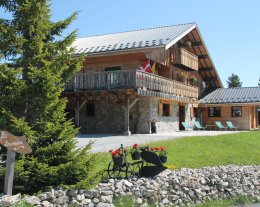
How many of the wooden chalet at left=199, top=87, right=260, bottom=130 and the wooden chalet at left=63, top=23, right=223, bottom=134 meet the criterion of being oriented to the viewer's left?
0

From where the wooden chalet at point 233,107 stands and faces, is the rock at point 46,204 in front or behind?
in front

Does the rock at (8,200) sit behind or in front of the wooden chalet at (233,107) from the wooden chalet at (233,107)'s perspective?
in front

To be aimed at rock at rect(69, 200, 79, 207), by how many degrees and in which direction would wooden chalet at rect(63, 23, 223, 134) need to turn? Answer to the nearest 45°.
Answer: approximately 45° to its right

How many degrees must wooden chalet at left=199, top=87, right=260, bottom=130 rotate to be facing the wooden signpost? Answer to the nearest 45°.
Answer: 0° — it already faces it

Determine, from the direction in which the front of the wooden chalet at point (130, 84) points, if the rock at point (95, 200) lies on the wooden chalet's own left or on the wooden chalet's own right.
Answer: on the wooden chalet's own right

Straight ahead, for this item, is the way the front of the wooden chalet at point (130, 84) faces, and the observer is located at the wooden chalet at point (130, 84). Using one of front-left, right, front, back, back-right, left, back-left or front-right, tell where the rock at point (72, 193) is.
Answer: front-right

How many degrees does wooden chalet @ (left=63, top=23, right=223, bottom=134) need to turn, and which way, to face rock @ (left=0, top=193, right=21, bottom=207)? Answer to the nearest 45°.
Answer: approximately 45° to its right

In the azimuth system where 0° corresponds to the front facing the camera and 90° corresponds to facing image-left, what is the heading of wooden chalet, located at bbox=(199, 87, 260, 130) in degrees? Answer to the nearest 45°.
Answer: approximately 0°

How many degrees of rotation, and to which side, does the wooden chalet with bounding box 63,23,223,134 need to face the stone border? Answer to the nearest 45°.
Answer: approximately 45° to its right
